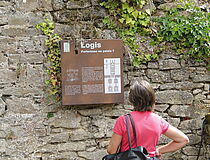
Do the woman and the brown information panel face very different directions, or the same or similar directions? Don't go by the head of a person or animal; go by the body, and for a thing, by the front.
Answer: very different directions

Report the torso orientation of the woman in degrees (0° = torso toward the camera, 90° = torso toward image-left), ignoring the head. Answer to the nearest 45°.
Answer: approximately 180°

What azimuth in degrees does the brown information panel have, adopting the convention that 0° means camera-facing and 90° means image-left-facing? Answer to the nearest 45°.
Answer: approximately 0°

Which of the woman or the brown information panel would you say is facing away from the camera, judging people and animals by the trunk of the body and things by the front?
the woman

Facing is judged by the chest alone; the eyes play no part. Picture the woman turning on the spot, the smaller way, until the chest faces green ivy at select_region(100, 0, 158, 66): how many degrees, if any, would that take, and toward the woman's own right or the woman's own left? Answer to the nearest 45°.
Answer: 0° — they already face it

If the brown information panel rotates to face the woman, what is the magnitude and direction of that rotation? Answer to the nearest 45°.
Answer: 0° — it already faces them

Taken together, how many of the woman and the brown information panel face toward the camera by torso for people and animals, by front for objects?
1

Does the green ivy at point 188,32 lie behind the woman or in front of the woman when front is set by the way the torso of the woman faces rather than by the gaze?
in front
